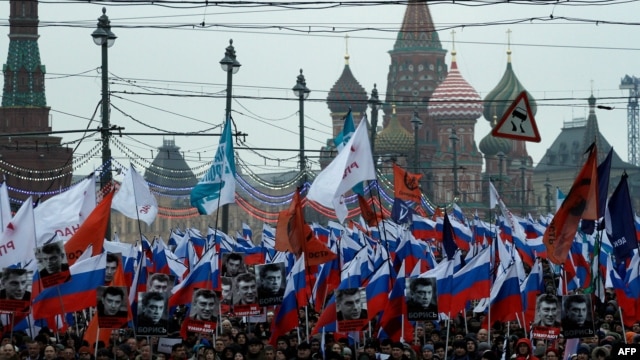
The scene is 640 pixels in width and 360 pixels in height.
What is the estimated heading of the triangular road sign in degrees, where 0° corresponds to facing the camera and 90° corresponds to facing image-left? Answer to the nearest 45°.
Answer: approximately 0°

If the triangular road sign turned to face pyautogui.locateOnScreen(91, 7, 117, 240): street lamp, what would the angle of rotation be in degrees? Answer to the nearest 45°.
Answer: approximately 135° to its right

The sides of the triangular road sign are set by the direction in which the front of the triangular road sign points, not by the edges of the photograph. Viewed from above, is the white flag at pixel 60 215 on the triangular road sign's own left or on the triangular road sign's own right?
on the triangular road sign's own right
